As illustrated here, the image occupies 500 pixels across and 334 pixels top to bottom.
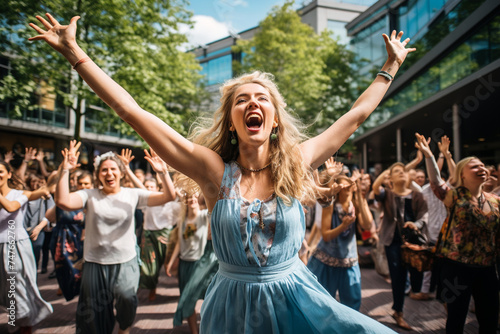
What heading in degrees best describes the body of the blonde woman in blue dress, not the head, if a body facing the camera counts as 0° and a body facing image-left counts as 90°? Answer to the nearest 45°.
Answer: approximately 0°

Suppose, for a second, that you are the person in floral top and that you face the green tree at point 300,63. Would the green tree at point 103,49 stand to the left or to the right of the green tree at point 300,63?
left

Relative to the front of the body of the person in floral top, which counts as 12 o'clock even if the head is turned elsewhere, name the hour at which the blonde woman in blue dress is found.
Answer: The blonde woman in blue dress is roughly at 2 o'clock from the person in floral top.

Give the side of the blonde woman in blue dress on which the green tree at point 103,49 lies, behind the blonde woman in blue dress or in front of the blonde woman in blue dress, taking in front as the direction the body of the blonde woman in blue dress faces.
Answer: behind

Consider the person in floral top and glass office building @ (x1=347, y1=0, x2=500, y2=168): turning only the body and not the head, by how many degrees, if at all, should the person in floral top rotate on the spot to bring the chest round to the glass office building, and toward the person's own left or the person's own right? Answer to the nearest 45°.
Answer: approximately 135° to the person's own left

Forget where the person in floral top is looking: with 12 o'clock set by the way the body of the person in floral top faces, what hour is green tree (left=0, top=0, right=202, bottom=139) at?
The green tree is roughly at 5 o'clock from the person in floral top.

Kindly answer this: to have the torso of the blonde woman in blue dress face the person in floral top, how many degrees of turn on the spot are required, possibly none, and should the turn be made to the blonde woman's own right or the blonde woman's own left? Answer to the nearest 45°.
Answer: approximately 135° to the blonde woman's own left
